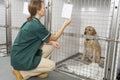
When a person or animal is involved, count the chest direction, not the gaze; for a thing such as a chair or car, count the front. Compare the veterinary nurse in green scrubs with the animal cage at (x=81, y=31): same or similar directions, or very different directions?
very different directions

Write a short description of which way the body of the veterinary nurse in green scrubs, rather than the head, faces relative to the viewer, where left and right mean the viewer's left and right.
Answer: facing away from the viewer and to the right of the viewer

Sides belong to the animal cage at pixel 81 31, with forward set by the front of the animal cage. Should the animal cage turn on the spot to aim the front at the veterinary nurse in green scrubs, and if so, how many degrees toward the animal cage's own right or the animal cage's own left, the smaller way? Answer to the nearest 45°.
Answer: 0° — it already faces them

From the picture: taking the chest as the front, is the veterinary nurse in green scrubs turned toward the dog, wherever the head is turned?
yes

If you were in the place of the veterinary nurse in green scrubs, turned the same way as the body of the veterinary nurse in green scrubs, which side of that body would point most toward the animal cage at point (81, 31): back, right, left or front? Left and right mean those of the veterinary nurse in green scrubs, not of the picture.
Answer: front

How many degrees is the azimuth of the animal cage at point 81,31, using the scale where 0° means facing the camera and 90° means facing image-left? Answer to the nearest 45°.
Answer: approximately 45°

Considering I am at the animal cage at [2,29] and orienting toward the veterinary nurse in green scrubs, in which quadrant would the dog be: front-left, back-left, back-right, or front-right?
front-left
